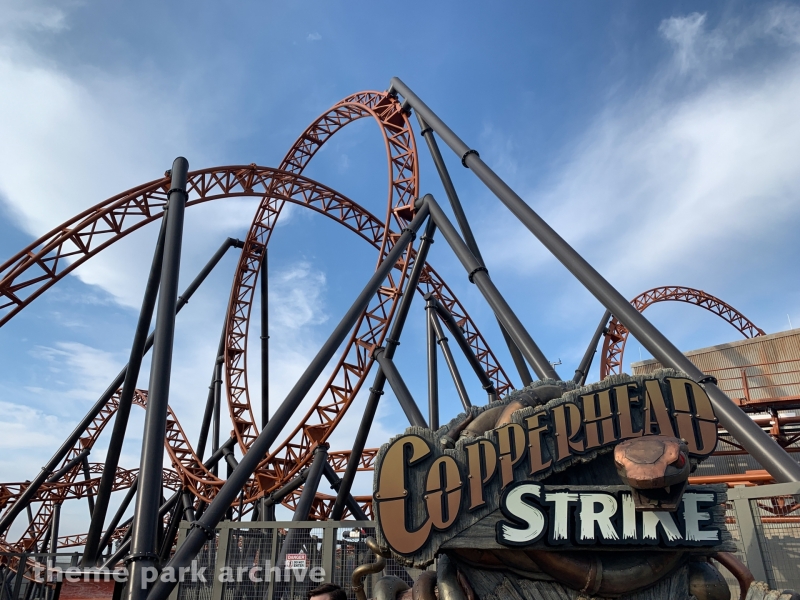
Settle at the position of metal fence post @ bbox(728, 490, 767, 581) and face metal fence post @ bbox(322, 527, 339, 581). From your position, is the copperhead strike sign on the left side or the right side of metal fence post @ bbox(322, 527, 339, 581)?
left

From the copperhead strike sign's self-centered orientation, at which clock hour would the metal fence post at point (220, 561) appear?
The metal fence post is roughly at 4 o'clock from the copperhead strike sign.

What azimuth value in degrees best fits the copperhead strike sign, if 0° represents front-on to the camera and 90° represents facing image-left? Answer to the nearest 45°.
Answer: approximately 0°

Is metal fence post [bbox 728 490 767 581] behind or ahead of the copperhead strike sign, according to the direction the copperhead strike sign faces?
behind

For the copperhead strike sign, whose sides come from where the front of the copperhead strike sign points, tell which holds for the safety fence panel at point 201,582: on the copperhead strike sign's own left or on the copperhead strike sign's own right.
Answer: on the copperhead strike sign's own right

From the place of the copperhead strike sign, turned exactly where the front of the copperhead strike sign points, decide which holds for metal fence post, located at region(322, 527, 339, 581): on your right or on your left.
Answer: on your right

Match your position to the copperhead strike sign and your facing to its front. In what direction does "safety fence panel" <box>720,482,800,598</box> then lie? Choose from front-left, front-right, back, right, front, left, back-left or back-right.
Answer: back-left
